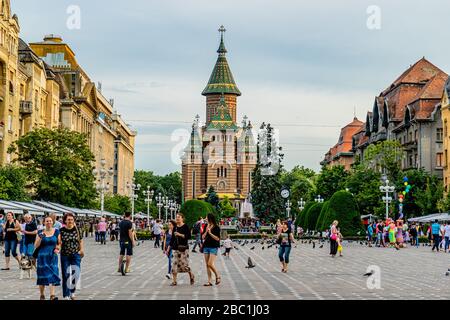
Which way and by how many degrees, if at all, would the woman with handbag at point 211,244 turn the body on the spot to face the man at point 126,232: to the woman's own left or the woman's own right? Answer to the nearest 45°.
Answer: approximately 90° to the woman's own right

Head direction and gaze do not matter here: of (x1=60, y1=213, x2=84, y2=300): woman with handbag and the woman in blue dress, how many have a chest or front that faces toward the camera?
2

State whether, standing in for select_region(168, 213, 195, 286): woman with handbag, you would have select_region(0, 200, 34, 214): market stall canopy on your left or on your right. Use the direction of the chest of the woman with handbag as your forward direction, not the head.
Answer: on your right

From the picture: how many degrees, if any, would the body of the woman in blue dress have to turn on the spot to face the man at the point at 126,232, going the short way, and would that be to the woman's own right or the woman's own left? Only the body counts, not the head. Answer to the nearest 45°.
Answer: approximately 180°

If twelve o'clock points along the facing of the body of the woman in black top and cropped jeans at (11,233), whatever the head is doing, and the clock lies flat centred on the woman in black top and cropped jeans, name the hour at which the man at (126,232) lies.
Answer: The man is roughly at 9 o'clock from the woman in black top and cropped jeans.

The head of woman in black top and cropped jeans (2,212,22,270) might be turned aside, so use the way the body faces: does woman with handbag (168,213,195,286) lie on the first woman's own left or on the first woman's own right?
on the first woman's own left

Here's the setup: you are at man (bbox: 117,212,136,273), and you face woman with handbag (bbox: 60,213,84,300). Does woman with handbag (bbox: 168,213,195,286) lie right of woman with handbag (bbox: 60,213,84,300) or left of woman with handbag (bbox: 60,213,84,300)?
left

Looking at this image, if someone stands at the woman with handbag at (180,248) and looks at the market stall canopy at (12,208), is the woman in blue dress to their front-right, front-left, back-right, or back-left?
back-left

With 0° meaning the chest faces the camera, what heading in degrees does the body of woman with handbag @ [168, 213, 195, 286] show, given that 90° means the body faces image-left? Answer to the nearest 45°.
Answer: approximately 45°

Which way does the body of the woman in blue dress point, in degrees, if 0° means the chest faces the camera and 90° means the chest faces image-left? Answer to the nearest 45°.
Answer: approximately 0°

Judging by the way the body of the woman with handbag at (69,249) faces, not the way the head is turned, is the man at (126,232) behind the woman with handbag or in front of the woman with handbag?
behind
